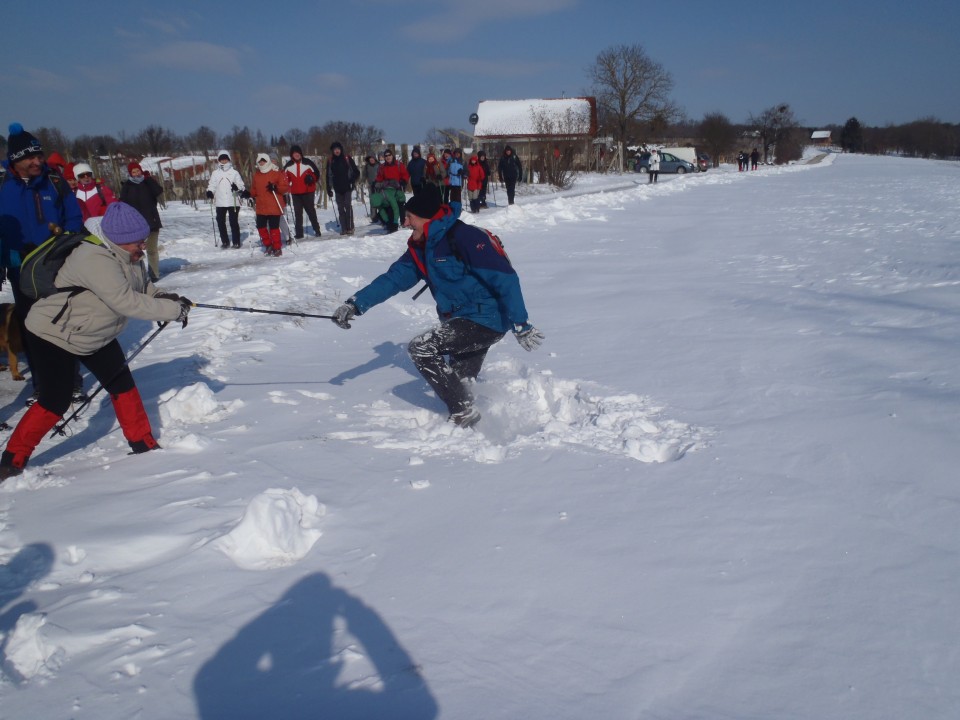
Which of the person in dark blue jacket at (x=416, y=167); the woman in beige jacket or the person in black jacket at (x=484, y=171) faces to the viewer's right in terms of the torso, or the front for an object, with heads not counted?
the woman in beige jacket

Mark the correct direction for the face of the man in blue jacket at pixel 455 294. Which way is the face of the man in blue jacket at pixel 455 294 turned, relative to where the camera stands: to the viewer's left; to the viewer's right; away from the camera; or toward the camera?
to the viewer's left

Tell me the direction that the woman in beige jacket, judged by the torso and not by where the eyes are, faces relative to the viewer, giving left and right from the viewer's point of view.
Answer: facing to the right of the viewer

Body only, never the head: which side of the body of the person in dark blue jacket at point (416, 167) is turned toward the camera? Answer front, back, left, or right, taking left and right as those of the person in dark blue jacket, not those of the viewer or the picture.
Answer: front

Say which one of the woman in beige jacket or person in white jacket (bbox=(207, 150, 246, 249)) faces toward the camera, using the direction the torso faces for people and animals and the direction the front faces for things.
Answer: the person in white jacket

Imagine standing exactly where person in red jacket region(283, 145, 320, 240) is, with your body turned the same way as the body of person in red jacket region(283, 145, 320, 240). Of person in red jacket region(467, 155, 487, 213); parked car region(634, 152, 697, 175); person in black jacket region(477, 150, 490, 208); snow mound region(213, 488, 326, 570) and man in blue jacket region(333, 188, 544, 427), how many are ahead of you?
2

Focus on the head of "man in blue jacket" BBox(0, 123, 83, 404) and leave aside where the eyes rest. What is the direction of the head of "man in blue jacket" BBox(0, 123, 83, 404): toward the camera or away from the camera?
toward the camera

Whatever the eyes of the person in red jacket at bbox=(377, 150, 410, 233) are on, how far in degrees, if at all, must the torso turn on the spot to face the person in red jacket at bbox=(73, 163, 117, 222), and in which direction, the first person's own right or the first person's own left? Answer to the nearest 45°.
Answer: approximately 45° to the first person's own right

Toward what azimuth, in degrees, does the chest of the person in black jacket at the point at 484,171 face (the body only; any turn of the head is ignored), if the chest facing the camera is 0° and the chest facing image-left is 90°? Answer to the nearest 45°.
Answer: approximately 0°

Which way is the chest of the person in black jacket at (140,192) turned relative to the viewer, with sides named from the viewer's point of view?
facing the viewer

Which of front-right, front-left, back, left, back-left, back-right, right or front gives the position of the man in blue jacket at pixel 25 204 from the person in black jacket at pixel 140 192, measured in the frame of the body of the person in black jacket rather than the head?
front

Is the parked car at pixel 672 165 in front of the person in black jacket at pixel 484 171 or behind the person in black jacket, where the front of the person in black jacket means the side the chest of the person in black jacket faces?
behind

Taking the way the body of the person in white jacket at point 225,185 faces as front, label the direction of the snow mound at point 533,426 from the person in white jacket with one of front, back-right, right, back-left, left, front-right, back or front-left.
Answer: front

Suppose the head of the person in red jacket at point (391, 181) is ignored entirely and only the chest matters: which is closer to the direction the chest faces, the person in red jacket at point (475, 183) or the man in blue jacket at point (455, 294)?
the man in blue jacket

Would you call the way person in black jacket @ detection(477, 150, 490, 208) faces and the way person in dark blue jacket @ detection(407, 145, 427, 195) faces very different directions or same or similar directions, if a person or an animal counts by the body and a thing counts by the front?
same or similar directions

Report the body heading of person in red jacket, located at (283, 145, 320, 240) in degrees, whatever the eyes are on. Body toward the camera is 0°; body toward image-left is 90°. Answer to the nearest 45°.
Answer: approximately 0°

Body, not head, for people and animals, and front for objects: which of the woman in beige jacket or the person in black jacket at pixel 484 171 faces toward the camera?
the person in black jacket
